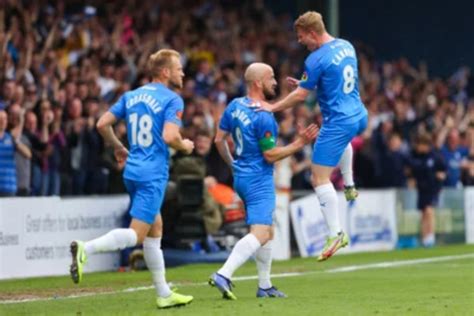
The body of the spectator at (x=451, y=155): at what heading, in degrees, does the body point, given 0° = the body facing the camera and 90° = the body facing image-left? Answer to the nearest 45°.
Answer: approximately 0°

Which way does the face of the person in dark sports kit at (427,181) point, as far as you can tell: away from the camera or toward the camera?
toward the camera

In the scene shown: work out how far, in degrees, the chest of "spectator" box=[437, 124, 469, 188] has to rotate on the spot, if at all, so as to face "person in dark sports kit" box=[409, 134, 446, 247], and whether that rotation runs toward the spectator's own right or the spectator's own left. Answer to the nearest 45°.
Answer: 0° — they already face them

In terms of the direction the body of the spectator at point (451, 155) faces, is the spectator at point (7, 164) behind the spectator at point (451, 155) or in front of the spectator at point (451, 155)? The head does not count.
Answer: in front

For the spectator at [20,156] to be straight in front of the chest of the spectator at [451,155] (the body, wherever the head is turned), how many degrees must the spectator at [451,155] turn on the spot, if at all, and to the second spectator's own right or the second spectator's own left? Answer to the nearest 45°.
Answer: approximately 45° to the second spectator's own right
